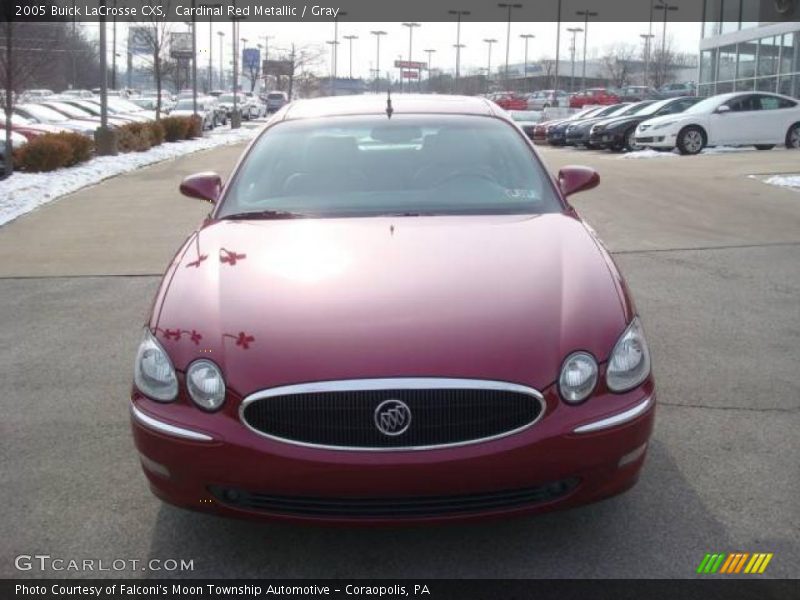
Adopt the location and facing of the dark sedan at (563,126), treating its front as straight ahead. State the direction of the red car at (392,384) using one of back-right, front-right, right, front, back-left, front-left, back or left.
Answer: front-left

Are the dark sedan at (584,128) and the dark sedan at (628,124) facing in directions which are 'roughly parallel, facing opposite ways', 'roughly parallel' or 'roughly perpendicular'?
roughly parallel

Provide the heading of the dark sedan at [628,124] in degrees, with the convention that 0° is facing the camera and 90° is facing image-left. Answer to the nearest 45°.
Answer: approximately 45°

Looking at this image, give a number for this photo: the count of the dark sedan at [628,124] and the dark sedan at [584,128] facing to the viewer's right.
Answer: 0

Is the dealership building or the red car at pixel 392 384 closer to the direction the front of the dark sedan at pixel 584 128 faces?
the red car

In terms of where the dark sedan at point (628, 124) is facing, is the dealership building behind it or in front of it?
behind

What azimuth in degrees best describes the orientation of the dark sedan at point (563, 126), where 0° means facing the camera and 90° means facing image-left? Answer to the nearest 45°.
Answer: approximately 45°

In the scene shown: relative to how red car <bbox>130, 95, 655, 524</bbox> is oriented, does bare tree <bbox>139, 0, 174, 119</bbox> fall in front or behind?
behind

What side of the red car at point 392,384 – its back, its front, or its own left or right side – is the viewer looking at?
front

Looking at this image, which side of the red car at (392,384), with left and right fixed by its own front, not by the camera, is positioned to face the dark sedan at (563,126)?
back

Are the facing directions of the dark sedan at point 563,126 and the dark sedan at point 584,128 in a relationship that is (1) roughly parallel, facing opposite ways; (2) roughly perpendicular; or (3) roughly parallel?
roughly parallel

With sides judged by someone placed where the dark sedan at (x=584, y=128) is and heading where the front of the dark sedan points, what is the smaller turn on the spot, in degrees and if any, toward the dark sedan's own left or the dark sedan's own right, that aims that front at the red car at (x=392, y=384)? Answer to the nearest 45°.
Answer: approximately 45° to the dark sedan's own left

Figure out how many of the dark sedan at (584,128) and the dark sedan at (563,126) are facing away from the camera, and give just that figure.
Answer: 0

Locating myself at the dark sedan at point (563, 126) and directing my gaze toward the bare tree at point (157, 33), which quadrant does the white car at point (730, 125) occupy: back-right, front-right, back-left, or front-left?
back-left

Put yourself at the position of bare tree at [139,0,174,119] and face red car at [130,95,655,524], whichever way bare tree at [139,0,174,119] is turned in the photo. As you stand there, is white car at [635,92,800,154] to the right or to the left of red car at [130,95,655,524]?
left

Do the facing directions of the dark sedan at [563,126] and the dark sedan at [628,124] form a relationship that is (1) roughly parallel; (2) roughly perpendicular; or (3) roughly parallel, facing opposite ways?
roughly parallel
